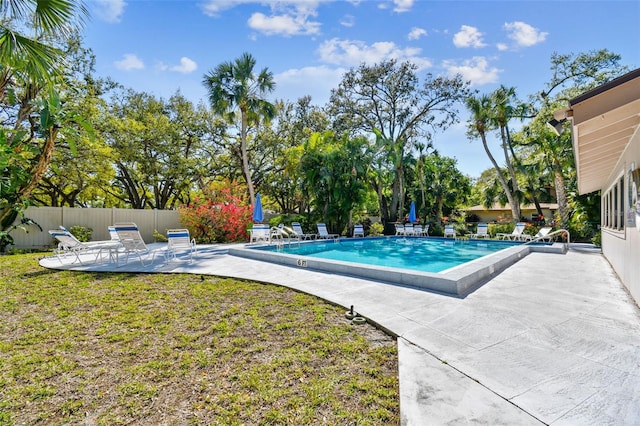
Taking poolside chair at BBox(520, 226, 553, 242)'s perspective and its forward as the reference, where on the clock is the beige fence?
The beige fence is roughly at 11 o'clock from the poolside chair.

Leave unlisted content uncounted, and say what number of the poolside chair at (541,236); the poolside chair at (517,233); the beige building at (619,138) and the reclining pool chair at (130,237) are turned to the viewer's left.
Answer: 3

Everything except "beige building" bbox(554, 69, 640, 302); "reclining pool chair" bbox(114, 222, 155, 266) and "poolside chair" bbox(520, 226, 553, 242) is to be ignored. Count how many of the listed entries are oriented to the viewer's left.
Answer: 2

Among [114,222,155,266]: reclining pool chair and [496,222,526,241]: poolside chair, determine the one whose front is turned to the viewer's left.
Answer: the poolside chair

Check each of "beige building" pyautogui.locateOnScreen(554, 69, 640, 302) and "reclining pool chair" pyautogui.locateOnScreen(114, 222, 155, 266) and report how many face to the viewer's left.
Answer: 1

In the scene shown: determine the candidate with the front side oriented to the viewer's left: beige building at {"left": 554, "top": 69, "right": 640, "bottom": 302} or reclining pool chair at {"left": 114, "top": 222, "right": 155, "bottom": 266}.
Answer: the beige building

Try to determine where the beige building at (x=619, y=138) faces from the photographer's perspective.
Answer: facing to the left of the viewer

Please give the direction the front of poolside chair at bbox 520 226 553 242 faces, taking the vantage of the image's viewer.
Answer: facing to the left of the viewer

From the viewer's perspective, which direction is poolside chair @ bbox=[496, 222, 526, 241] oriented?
to the viewer's left
